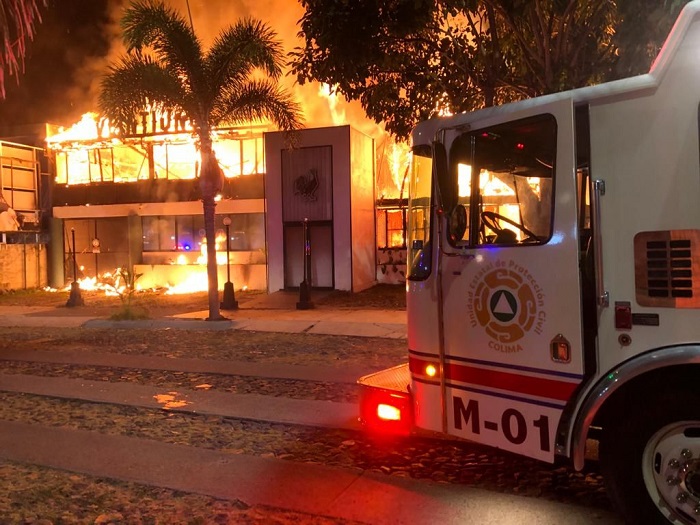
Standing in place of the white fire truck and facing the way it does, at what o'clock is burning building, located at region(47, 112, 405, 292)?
The burning building is roughly at 2 o'clock from the white fire truck.

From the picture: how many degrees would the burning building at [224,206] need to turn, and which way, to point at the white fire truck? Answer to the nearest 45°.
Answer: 0° — it already faces it

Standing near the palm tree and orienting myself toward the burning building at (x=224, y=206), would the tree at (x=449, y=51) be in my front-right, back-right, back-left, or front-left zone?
back-right

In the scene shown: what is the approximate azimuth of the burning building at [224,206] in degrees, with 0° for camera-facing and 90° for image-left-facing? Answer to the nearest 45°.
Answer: approximately 0°

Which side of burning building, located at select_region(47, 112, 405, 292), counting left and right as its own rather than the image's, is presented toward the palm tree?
front

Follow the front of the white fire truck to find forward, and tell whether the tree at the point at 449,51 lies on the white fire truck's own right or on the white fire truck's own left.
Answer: on the white fire truck's own right

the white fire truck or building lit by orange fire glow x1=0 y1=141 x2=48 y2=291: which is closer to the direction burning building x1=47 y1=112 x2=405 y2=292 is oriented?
the white fire truck

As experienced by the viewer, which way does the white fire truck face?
facing to the left of the viewer

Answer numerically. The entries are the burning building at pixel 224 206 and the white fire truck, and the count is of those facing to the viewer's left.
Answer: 1

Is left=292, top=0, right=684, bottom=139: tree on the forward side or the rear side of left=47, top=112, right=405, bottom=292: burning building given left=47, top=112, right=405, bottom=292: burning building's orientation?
on the forward side

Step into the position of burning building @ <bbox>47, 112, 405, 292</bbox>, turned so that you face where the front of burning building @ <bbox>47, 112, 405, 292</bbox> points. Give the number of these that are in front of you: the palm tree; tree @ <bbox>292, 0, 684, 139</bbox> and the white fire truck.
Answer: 3
